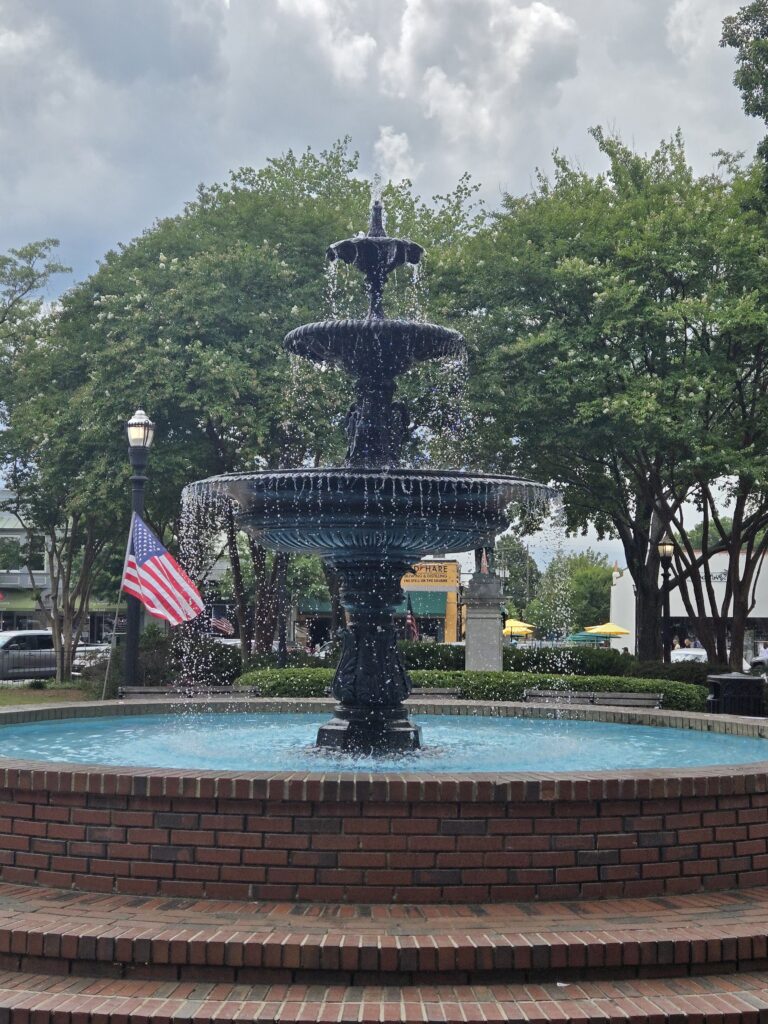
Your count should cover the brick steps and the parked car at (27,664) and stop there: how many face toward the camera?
1

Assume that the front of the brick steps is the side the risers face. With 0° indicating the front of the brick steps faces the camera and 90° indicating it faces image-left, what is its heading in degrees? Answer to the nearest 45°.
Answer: approximately 0°

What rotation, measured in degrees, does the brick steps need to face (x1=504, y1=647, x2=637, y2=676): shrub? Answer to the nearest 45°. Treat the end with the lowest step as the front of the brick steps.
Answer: approximately 180°

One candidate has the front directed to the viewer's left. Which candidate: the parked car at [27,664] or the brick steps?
the parked car

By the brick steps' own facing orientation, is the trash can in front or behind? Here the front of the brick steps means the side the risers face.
behind

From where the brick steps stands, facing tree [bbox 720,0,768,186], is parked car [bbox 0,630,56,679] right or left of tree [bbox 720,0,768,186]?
left

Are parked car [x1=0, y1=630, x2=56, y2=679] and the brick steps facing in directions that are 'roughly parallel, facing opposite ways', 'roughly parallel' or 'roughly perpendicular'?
roughly perpendicular

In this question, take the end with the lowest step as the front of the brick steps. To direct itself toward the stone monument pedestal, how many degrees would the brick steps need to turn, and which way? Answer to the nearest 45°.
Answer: approximately 180°
